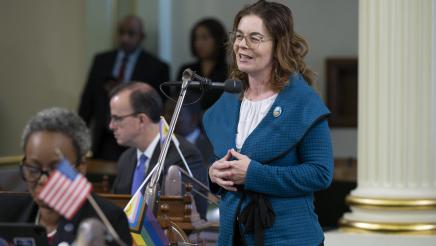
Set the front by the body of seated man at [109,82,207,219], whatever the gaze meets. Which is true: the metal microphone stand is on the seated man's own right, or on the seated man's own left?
on the seated man's own left

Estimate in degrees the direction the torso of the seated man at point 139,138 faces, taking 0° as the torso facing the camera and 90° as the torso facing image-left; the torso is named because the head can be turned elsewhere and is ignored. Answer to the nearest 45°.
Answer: approximately 45°

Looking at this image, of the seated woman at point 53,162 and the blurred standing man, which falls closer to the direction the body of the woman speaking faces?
the seated woman

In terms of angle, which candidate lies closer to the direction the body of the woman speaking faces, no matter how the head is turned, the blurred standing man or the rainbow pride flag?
the rainbow pride flag

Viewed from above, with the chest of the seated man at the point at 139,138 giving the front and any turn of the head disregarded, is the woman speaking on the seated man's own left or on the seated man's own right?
on the seated man's own left

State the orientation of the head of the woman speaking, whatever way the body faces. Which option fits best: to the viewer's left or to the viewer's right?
to the viewer's left

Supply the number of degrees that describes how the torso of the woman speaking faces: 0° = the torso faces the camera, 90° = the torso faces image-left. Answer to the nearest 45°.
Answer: approximately 45°
